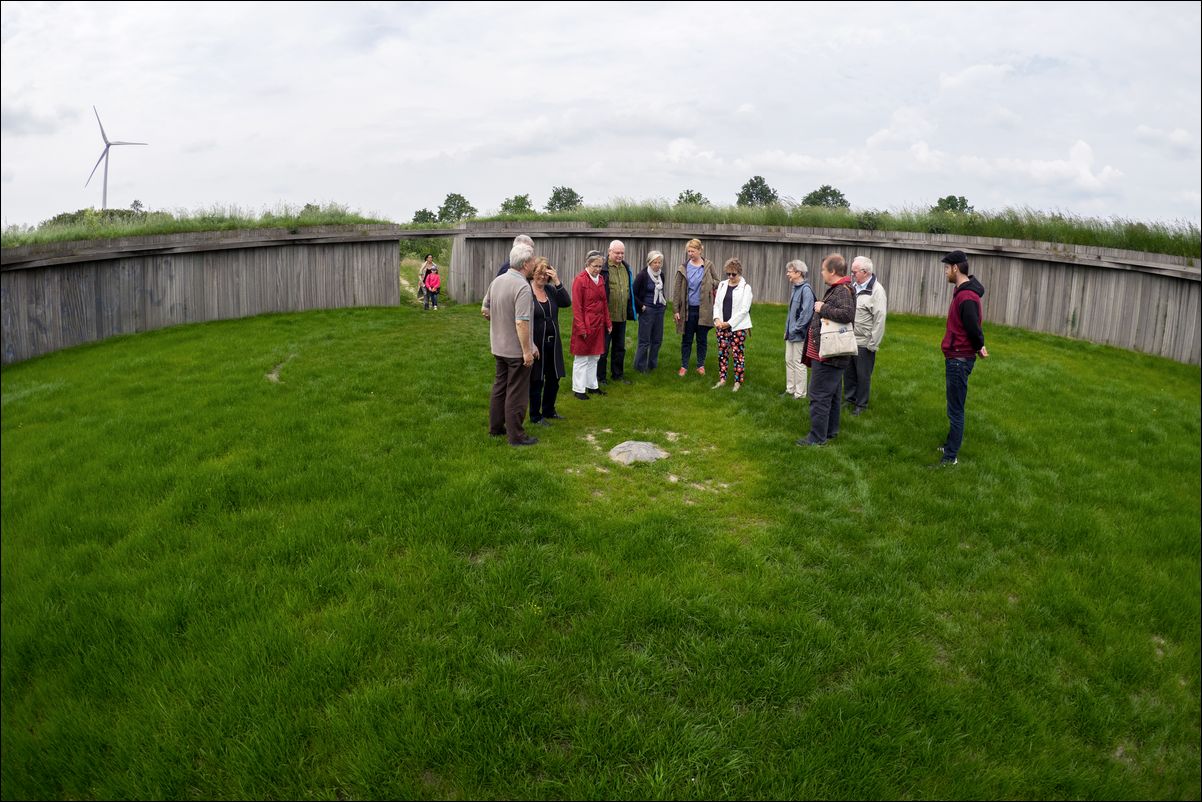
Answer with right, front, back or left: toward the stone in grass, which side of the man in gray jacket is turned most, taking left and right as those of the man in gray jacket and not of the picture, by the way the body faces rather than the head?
front

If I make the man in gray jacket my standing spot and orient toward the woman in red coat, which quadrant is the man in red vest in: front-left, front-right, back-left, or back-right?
back-left

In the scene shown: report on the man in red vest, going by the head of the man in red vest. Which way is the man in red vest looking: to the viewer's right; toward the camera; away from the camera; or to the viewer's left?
to the viewer's left

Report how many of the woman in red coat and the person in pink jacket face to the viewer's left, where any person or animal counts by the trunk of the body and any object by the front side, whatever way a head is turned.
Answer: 0

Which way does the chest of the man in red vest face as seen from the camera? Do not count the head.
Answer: to the viewer's left

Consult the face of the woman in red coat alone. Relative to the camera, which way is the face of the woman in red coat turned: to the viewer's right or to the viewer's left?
to the viewer's right

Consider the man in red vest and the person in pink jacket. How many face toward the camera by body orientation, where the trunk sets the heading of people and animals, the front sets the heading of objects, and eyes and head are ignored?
1

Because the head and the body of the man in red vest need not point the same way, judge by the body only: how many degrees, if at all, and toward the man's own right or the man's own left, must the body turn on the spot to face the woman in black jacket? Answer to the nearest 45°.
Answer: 0° — they already face them

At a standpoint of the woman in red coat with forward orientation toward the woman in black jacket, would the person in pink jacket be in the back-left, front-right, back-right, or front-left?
back-right
